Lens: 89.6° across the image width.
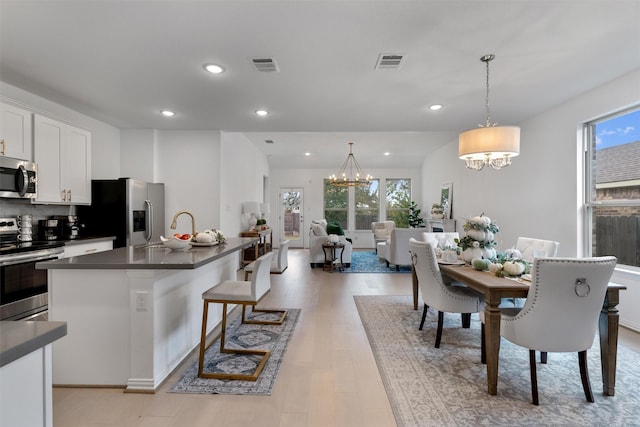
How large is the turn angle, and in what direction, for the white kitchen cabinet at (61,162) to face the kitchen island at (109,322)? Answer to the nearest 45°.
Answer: approximately 45° to its right

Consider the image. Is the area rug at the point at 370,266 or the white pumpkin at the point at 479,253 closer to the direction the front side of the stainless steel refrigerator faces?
the white pumpkin

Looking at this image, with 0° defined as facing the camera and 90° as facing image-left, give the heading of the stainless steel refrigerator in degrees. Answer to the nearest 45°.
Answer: approximately 315°

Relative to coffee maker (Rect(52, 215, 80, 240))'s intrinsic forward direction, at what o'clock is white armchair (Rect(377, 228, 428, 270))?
The white armchair is roughly at 11 o'clock from the coffee maker.

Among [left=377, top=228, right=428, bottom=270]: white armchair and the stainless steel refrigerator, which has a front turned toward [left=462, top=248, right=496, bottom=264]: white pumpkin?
the stainless steel refrigerator

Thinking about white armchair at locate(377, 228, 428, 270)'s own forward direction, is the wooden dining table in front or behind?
behind

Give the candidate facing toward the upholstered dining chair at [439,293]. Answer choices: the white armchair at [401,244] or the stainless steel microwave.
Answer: the stainless steel microwave

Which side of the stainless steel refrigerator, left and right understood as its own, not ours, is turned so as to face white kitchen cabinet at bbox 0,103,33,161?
right

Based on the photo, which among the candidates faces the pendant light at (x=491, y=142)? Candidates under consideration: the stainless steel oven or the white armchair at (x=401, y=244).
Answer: the stainless steel oven

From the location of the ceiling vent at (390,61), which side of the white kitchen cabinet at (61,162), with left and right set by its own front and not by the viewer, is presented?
front

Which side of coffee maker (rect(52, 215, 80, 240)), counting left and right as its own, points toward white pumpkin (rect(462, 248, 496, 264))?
front

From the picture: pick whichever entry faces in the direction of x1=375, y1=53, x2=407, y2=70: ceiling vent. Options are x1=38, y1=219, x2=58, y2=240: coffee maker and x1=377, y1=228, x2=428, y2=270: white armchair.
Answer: the coffee maker

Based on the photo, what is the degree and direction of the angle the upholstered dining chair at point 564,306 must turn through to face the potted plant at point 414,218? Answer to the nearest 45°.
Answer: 0° — it already faces it

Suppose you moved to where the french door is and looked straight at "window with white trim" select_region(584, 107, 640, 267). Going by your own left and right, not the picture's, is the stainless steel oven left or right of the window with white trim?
right

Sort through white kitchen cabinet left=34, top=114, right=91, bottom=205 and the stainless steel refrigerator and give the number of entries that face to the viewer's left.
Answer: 0

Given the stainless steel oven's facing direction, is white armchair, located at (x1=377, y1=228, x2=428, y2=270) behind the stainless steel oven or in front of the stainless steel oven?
in front
